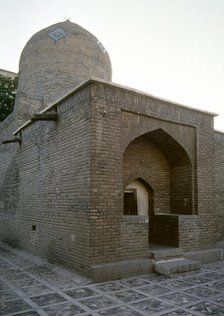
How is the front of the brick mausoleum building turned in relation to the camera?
facing the viewer and to the right of the viewer

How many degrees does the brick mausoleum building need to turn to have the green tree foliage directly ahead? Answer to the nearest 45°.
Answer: approximately 180°
